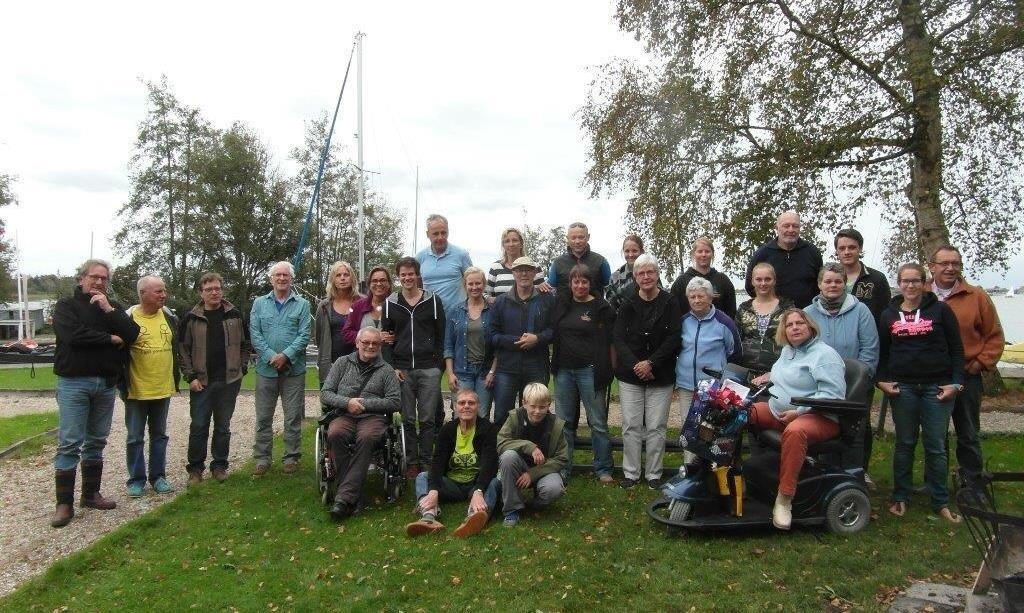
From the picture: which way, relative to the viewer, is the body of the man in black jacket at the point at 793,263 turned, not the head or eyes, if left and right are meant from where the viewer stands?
facing the viewer

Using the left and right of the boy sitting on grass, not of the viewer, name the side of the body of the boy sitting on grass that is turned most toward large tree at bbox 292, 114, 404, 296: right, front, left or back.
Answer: back

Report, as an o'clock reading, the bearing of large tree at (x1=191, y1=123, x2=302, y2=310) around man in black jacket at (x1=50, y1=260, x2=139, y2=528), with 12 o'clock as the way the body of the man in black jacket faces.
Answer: The large tree is roughly at 8 o'clock from the man in black jacket.

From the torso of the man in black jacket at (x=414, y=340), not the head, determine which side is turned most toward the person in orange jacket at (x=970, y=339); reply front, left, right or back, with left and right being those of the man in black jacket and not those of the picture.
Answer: left

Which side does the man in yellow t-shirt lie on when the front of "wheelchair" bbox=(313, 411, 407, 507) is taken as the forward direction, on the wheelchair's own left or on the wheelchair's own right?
on the wheelchair's own right

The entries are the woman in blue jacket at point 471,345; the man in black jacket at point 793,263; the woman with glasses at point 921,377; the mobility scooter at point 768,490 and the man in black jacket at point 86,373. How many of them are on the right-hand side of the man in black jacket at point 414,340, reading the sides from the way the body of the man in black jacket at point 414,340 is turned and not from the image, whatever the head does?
1

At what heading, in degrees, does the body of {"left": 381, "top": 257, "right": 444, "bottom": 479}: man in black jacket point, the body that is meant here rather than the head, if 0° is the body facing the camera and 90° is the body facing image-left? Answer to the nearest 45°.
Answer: approximately 0°

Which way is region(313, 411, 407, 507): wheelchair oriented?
toward the camera

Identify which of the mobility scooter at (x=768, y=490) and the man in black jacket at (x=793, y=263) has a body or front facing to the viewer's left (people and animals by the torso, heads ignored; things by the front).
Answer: the mobility scooter

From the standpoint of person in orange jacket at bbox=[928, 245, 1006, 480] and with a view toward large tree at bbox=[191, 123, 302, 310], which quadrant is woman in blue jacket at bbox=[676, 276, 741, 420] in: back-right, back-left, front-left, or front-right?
front-left

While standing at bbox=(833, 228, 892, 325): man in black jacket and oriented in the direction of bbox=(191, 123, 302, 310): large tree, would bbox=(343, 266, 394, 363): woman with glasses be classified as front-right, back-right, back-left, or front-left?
front-left

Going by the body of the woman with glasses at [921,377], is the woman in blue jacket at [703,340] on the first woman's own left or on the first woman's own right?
on the first woman's own right

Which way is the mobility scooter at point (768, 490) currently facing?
to the viewer's left

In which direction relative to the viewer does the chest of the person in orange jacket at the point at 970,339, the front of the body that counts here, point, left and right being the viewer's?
facing the viewer and to the left of the viewer

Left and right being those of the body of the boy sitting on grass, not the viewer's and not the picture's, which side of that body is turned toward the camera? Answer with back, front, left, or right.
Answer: front

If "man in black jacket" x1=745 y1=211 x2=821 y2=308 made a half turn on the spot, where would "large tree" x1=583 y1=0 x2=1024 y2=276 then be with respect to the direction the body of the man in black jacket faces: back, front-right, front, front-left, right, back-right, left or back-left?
front
